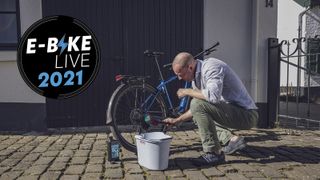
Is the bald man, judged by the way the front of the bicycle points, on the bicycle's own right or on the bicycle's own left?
on the bicycle's own right

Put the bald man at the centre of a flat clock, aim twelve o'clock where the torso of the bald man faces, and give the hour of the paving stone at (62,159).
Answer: The paving stone is roughly at 12 o'clock from the bald man.

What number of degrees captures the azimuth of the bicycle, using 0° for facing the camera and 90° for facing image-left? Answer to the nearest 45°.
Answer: approximately 225°

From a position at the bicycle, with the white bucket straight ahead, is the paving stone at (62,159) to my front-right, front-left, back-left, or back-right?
front-right

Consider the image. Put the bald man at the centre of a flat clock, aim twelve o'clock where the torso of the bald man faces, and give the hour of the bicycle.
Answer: The bicycle is roughly at 1 o'clock from the bald man.

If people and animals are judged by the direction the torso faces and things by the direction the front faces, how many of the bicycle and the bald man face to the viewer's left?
1

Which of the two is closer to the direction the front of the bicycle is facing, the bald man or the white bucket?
the bald man

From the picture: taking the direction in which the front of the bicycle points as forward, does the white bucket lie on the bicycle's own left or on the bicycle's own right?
on the bicycle's own right

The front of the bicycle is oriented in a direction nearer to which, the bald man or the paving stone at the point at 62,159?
the bald man

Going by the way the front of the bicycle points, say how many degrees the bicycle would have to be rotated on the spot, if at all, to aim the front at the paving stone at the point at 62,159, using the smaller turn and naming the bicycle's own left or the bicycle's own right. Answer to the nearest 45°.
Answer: approximately 180°

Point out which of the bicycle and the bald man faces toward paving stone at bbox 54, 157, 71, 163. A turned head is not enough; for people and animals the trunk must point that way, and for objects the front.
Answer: the bald man

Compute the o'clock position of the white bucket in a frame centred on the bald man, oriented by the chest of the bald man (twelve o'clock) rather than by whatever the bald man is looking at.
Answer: The white bucket is roughly at 11 o'clock from the bald man.

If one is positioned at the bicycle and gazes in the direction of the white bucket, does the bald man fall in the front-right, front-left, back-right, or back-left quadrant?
front-left

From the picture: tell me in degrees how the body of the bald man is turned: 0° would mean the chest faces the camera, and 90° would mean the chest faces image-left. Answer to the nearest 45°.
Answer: approximately 90°

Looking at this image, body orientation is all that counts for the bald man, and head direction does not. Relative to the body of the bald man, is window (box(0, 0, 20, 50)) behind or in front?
in front
